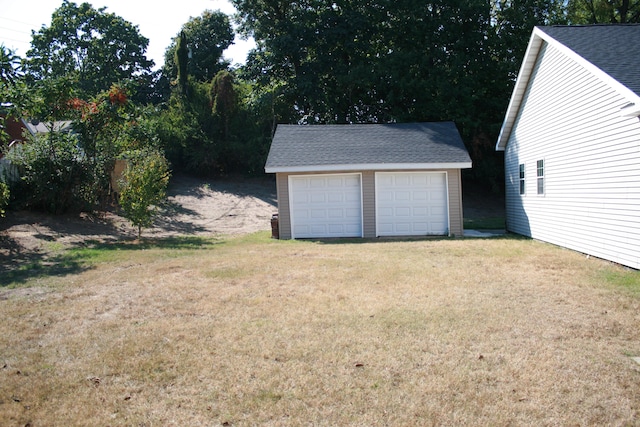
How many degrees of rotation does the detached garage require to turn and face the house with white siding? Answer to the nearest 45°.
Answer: approximately 45° to its left

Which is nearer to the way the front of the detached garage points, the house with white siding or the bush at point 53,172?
the house with white siding

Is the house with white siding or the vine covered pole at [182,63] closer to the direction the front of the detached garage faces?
the house with white siding

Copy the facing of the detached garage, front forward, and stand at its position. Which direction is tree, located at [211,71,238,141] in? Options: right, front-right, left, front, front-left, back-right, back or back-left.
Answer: back-right

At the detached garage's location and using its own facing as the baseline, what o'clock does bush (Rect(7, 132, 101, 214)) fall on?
The bush is roughly at 3 o'clock from the detached garage.

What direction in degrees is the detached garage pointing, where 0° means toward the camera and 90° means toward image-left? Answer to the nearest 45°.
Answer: approximately 0°

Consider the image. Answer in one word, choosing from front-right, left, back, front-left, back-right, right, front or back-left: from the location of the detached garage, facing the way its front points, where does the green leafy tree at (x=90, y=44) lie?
back-right

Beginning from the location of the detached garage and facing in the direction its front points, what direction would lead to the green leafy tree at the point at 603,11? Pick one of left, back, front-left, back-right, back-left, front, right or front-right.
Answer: back-left

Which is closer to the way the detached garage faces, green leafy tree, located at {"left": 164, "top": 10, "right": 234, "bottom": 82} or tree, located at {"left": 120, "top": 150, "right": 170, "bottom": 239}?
the tree

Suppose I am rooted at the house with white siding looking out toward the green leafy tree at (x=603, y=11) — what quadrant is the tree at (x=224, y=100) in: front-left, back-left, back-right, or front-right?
front-left

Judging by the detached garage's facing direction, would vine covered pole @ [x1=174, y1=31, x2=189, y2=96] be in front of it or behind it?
behind

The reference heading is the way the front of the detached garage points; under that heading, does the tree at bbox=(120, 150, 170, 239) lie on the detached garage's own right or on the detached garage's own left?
on the detached garage's own right

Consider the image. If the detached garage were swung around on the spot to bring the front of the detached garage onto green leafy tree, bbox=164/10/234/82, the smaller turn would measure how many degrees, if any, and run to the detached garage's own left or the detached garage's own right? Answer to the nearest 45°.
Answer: approximately 135° to the detached garage's own right

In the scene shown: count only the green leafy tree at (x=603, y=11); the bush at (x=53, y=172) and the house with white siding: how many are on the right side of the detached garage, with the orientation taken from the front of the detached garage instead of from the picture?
1
